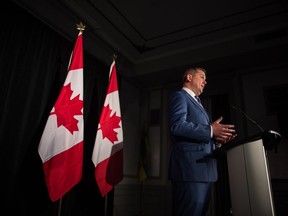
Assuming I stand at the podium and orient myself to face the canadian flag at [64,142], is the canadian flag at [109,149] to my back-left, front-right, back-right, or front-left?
front-right

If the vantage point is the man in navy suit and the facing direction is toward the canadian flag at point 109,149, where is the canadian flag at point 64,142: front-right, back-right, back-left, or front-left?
front-left

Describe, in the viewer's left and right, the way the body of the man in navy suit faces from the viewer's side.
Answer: facing to the right of the viewer

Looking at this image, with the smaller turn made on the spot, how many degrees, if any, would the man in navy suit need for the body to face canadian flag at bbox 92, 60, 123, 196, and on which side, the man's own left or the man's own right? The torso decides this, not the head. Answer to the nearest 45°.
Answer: approximately 135° to the man's own left

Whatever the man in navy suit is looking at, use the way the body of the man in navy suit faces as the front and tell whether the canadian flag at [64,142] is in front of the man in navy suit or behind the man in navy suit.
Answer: behind

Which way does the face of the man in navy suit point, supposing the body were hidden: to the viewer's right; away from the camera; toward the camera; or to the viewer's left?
to the viewer's right
